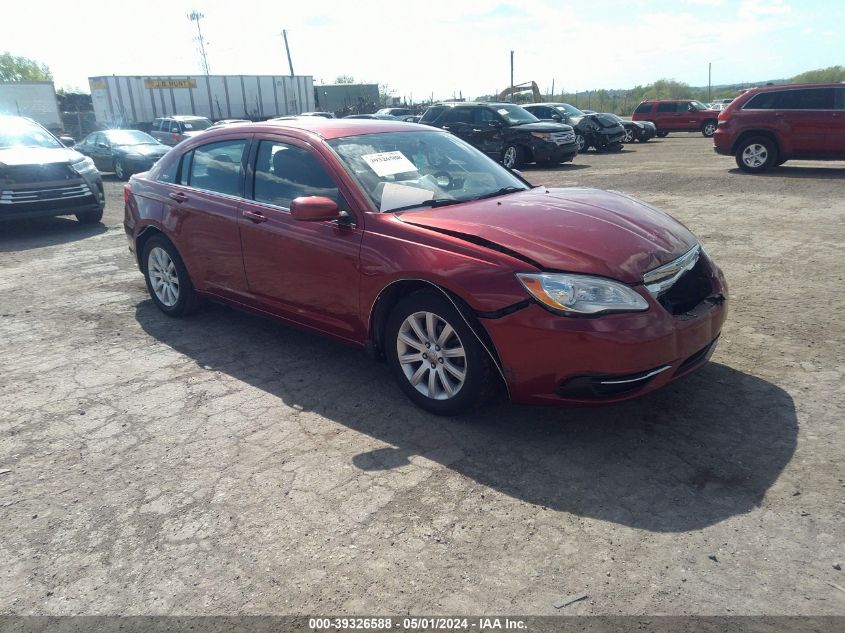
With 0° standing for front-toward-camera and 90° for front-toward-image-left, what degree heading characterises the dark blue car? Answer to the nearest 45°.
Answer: approximately 315°

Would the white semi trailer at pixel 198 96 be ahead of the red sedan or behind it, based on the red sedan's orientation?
behind

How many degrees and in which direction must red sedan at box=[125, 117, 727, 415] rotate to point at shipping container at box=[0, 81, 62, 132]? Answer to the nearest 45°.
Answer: approximately 180°

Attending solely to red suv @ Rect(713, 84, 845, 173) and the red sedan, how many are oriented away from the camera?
0

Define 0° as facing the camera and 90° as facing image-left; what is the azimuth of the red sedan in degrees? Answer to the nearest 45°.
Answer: approximately 315°

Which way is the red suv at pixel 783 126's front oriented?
to the viewer's right

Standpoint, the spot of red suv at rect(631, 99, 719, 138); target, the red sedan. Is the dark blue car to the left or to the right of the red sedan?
right

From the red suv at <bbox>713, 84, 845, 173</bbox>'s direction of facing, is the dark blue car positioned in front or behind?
behind
